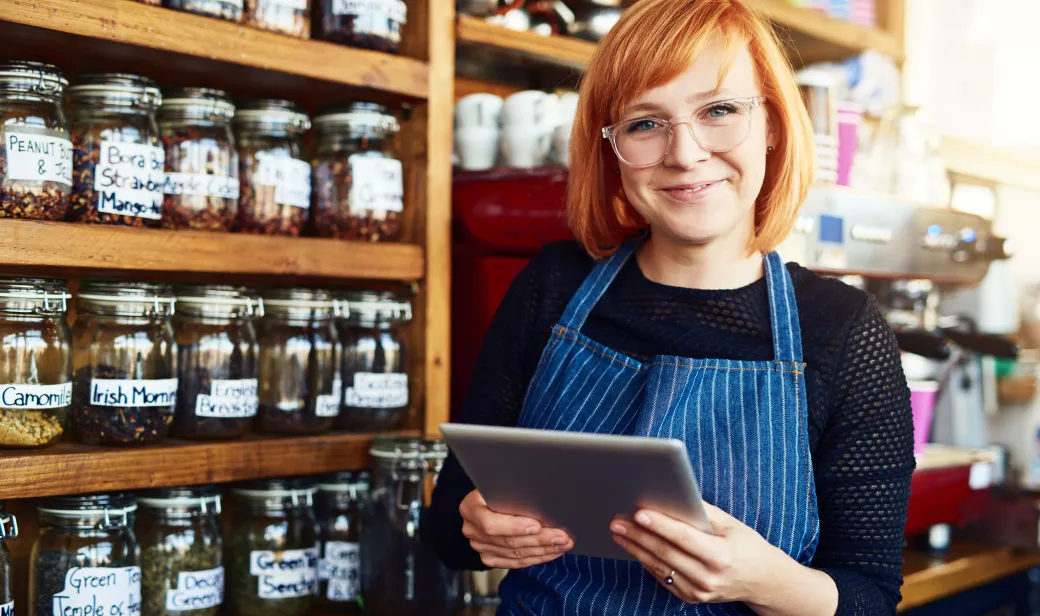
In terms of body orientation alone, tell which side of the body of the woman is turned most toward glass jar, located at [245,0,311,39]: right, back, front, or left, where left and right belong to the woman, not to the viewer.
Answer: right

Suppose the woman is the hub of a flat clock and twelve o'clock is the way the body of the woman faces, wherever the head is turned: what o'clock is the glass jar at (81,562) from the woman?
The glass jar is roughly at 3 o'clock from the woman.

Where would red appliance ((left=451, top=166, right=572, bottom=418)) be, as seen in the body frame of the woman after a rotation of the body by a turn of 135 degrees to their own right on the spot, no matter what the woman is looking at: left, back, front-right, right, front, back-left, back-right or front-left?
front

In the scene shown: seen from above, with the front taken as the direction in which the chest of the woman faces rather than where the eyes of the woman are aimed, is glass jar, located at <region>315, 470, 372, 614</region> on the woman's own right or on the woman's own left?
on the woman's own right

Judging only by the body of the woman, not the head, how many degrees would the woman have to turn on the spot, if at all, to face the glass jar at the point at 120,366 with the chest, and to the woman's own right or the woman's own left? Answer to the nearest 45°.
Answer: approximately 90° to the woman's own right

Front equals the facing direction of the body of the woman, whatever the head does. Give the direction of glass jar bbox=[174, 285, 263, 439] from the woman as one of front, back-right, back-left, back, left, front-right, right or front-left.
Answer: right

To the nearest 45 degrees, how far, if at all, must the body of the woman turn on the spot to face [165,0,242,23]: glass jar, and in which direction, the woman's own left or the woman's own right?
approximately 90° to the woman's own right

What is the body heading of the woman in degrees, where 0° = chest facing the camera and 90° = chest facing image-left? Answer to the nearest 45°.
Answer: approximately 0°

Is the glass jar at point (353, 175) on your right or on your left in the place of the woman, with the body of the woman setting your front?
on your right

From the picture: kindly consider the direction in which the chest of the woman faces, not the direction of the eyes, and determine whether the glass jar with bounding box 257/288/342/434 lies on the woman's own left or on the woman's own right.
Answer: on the woman's own right
